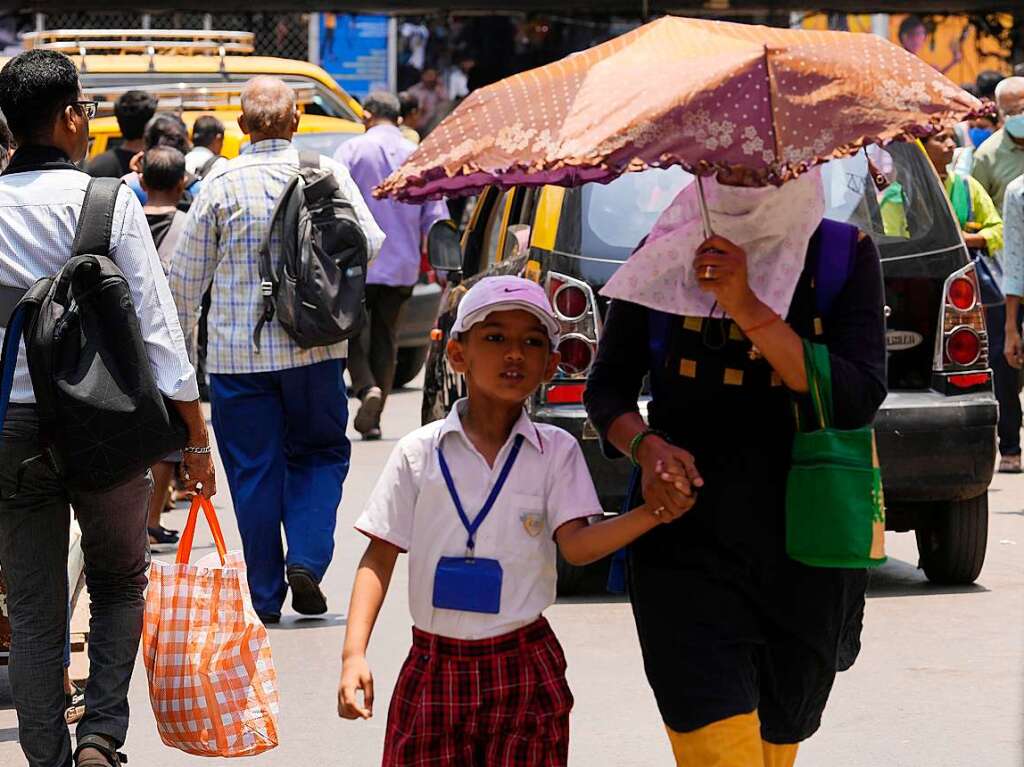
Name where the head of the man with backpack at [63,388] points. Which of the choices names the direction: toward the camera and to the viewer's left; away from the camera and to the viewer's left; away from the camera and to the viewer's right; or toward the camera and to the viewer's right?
away from the camera and to the viewer's right

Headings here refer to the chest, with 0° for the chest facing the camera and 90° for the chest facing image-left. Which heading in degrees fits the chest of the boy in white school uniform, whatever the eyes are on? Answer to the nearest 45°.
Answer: approximately 0°

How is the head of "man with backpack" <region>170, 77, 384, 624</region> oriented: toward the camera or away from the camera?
away from the camera

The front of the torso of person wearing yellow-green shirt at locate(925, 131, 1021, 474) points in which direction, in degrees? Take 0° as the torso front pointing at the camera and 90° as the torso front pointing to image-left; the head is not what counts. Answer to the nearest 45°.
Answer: approximately 0°

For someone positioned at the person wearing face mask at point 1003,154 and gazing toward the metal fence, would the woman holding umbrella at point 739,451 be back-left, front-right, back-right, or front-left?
back-left

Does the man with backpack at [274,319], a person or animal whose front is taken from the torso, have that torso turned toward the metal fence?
yes
